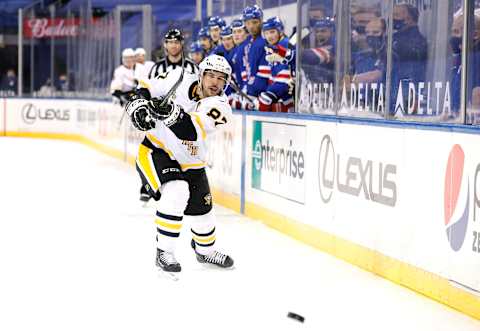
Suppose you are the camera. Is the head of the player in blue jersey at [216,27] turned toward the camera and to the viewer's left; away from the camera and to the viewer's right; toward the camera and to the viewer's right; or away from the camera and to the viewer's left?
toward the camera and to the viewer's left

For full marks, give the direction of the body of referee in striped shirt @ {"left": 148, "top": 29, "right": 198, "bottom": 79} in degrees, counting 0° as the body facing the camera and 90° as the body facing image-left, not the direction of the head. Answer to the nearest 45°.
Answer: approximately 0°

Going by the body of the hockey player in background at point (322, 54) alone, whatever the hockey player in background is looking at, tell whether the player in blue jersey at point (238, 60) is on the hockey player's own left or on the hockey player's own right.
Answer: on the hockey player's own right

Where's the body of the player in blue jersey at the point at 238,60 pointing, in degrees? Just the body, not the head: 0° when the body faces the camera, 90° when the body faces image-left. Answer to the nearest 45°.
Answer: approximately 45°

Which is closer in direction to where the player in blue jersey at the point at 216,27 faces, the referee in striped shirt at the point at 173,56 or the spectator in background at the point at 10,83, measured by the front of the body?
the referee in striped shirt

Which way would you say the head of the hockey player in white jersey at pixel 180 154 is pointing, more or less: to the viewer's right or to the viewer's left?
to the viewer's right

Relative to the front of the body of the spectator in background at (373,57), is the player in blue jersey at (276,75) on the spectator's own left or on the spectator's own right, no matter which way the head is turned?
on the spectator's own right

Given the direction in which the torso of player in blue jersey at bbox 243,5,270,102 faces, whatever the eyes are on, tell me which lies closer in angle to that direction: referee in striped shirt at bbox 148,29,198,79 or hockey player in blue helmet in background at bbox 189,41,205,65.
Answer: the referee in striped shirt

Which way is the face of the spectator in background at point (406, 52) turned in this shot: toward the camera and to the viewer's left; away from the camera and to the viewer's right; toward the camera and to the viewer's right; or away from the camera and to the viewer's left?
toward the camera and to the viewer's left

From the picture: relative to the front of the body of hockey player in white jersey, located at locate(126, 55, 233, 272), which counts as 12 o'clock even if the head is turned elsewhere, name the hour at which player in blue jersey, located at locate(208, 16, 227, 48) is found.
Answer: The player in blue jersey is roughly at 6 o'clock from the hockey player in white jersey.
